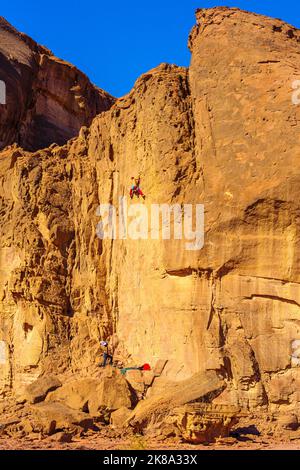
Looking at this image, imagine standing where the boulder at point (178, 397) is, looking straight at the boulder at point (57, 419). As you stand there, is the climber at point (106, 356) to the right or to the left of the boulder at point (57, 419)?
right

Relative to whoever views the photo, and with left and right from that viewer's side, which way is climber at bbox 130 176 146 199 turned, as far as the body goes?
facing away from the viewer
